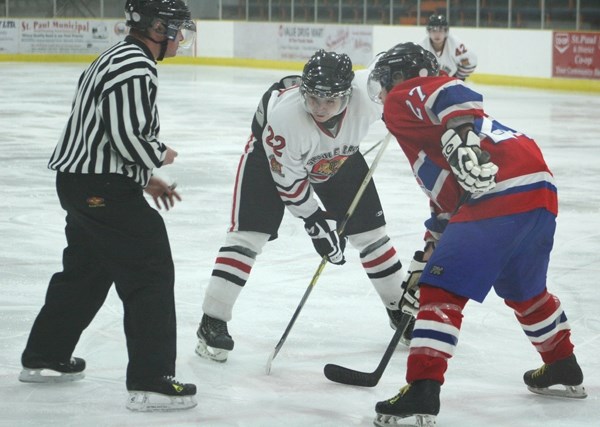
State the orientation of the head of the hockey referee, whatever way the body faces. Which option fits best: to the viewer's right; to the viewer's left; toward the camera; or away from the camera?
to the viewer's right

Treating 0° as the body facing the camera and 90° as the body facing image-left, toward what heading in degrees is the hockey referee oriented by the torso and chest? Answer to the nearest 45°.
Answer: approximately 270°

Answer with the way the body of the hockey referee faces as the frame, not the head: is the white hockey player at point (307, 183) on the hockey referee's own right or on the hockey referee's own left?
on the hockey referee's own left

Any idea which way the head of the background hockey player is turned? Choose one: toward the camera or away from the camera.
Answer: toward the camera

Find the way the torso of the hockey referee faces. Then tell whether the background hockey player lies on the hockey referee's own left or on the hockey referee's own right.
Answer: on the hockey referee's own left
